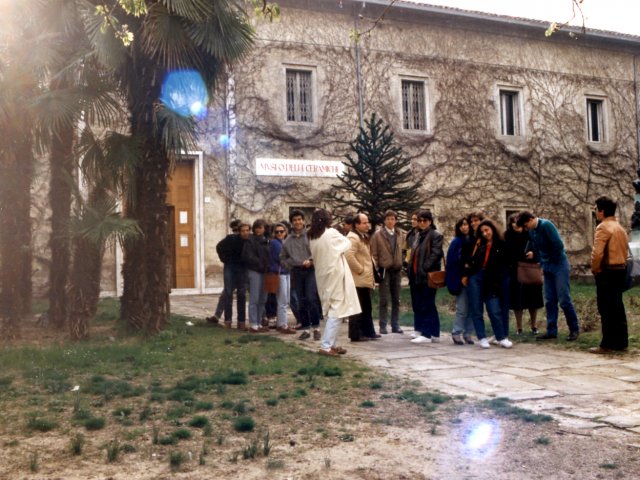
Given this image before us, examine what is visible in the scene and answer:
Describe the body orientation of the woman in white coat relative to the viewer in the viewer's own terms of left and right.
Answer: facing away from the viewer and to the right of the viewer

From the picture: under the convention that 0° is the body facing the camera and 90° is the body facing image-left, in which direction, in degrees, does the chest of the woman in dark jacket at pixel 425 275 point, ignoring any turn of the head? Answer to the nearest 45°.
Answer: approximately 45°

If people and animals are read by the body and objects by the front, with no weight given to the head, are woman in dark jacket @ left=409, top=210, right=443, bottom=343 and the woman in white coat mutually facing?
yes

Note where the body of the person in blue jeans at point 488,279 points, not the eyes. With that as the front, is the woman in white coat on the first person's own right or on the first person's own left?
on the first person's own right

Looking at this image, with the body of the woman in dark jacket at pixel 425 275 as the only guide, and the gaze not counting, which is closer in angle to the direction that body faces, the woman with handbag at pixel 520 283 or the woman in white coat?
the woman in white coat

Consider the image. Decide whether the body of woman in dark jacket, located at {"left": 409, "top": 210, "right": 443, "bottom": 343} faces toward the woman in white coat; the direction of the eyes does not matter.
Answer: yes

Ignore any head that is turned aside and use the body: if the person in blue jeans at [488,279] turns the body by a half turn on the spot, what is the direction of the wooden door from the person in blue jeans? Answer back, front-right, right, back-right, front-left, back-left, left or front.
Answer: front-left

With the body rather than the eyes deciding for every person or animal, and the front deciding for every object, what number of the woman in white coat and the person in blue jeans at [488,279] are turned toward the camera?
1
